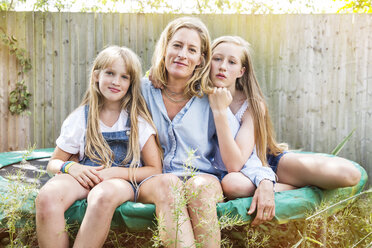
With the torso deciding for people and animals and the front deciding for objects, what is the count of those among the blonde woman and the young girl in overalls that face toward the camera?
2

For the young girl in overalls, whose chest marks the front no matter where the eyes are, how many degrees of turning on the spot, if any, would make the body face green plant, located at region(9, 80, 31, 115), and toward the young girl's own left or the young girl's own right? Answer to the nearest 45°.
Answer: approximately 180°

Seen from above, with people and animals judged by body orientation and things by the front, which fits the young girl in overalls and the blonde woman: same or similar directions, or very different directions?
same or similar directions

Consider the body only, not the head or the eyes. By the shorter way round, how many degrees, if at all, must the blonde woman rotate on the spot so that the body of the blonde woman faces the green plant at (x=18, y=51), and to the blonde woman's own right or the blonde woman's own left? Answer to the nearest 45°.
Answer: approximately 135° to the blonde woman's own right

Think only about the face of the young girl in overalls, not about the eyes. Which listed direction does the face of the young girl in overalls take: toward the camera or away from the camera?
toward the camera

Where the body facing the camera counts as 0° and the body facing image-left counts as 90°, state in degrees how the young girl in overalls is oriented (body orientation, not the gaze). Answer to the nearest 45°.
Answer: approximately 0°

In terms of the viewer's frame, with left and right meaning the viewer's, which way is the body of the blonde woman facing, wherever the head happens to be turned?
facing the viewer
